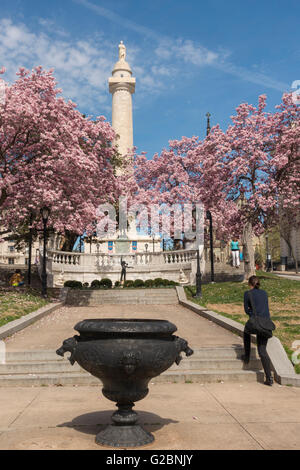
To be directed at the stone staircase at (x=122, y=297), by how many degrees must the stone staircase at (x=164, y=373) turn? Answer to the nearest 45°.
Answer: approximately 180°

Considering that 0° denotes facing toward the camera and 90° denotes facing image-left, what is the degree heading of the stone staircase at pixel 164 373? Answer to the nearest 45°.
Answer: approximately 0°

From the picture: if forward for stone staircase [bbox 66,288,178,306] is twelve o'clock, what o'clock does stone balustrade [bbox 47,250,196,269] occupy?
The stone balustrade is roughly at 6 o'clock from the stone staircase.

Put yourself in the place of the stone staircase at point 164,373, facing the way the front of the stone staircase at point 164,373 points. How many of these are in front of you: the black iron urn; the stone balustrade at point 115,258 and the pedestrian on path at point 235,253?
1

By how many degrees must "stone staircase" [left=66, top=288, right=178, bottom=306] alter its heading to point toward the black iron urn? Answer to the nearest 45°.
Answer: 0° — it already faces it

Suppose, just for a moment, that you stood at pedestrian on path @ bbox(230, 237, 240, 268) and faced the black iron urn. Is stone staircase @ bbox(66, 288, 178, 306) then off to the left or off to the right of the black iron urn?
right

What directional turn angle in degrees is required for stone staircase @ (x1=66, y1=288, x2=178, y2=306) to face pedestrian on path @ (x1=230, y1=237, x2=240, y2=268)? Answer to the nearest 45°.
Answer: approximately 135° to its left

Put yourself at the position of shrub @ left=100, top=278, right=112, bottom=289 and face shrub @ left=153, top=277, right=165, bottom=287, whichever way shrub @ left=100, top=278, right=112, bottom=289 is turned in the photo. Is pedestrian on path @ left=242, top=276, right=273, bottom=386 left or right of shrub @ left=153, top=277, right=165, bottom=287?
right

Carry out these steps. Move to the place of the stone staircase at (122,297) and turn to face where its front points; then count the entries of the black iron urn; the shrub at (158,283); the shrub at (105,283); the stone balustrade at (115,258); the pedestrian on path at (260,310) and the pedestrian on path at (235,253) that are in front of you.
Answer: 2

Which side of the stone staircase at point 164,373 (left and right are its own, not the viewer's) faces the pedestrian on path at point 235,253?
back

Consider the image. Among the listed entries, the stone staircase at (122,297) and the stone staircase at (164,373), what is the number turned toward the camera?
2

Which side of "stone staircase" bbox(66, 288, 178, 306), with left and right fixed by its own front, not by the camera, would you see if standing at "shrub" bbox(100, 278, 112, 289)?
back

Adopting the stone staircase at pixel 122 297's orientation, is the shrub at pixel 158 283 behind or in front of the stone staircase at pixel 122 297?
behind
